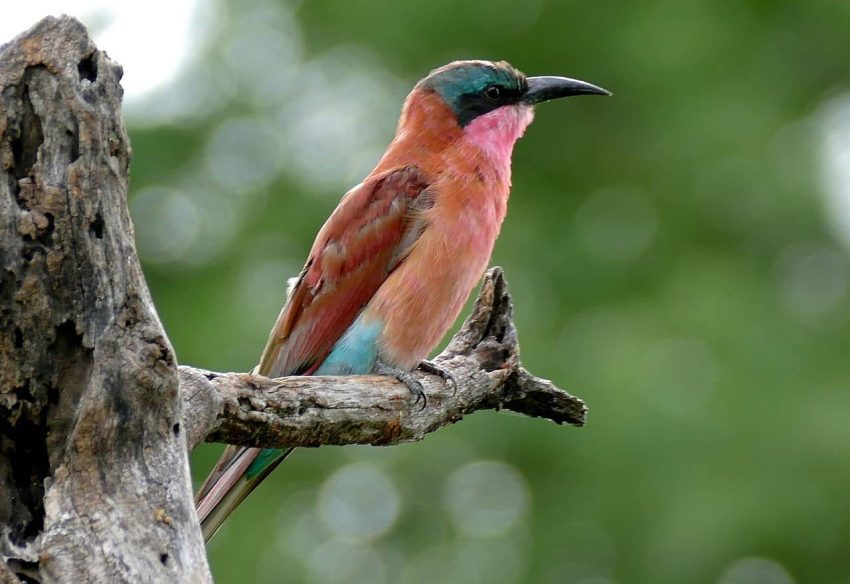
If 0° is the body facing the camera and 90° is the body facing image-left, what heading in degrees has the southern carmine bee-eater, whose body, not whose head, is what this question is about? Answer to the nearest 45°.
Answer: approximately 270°
